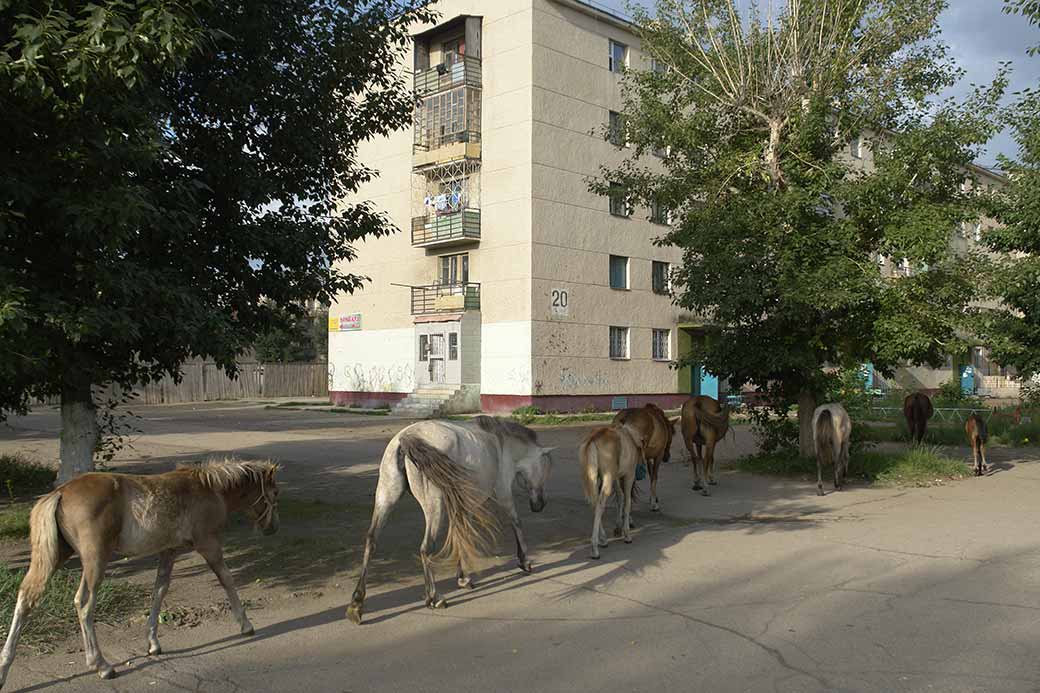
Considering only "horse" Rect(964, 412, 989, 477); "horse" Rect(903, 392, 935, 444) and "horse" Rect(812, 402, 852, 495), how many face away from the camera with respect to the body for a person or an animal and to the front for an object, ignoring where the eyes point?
3

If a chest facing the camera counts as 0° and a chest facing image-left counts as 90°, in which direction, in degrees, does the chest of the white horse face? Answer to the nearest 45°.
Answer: approximately 225°

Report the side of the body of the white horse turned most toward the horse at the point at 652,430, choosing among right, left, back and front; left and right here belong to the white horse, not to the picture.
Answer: front

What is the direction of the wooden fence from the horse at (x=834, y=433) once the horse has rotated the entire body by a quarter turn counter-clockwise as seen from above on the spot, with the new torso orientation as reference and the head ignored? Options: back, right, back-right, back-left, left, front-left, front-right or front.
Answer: front-right

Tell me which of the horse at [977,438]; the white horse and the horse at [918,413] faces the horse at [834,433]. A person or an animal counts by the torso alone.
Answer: the white horse

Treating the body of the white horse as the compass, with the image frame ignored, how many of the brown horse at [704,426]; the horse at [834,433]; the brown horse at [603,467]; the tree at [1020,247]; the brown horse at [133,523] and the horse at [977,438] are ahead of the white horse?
5

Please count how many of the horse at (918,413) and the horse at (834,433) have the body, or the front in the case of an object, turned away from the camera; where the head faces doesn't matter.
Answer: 2

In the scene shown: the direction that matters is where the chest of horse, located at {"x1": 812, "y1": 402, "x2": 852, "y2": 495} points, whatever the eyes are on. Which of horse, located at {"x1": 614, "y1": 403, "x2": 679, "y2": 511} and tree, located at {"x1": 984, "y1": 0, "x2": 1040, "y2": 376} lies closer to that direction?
the tree

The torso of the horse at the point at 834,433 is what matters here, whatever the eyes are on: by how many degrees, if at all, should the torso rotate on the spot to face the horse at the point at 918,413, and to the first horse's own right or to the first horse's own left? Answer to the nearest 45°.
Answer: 0° — it already faces it

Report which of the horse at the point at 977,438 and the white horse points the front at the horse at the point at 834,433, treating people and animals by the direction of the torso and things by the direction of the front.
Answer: the white horse

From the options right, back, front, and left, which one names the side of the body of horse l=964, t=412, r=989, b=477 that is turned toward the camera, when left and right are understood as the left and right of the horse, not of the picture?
back

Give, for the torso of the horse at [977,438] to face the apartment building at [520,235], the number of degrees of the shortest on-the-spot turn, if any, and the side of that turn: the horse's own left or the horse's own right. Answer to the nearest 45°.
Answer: approximately 45° to the horse's own left

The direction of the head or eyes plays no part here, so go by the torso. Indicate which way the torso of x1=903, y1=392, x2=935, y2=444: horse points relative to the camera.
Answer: away from the camera

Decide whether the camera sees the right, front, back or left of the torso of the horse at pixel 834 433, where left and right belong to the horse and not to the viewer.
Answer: back
